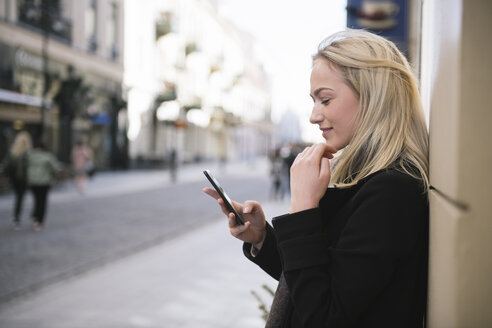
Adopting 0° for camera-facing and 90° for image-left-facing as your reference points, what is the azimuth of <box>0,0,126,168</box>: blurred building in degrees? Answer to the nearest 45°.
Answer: approximately 315°

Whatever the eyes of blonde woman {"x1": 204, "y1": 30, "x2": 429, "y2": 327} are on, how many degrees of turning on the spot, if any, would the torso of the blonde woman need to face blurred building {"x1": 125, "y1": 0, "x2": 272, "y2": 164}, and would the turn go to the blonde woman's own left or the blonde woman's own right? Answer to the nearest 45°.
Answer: approximately 90° to the blonde woman's own right

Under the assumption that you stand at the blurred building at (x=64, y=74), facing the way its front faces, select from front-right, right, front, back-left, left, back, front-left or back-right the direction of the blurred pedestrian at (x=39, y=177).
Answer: front-right

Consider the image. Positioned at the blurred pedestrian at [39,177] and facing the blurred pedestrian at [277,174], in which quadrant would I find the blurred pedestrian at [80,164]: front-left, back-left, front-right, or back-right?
front-left

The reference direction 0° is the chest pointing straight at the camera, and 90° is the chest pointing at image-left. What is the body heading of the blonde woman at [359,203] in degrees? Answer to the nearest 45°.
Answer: approximately 90°

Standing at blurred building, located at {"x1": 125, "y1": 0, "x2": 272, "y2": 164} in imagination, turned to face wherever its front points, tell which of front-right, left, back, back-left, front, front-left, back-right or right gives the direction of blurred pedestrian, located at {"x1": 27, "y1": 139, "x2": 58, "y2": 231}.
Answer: front-right

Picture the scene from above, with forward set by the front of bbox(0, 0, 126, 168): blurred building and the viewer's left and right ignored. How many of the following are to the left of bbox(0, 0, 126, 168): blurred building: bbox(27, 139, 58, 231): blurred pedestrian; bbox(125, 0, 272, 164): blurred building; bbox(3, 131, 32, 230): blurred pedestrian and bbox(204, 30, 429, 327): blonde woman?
1

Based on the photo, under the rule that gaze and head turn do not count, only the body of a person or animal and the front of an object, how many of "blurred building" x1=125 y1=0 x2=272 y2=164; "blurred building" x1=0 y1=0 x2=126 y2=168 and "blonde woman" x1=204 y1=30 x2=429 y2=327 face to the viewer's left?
1

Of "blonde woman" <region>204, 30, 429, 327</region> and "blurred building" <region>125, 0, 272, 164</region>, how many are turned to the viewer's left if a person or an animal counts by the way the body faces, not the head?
1

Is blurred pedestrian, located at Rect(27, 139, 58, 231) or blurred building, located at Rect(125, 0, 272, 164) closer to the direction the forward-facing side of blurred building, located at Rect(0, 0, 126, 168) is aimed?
the blurred pedestrian

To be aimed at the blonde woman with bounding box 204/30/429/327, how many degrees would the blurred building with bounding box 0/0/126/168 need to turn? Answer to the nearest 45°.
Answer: approximately 45° to its right

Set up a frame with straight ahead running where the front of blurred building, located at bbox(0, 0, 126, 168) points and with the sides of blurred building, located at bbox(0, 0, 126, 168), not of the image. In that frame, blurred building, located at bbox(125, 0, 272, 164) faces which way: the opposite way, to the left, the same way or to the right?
the same way

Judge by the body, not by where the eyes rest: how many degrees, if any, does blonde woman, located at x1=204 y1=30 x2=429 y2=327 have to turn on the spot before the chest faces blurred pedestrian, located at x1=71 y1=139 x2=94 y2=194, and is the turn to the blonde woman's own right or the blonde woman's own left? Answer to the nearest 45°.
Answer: approximately 45° to the blonde woman's own right

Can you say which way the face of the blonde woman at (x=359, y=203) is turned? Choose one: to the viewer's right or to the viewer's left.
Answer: to the viewer's left

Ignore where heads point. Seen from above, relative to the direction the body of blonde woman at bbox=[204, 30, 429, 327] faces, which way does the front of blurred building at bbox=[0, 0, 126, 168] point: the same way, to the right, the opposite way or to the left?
the opposite way

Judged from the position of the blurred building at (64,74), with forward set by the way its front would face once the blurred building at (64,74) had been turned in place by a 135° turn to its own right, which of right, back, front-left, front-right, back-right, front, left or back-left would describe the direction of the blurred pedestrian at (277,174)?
back-left
